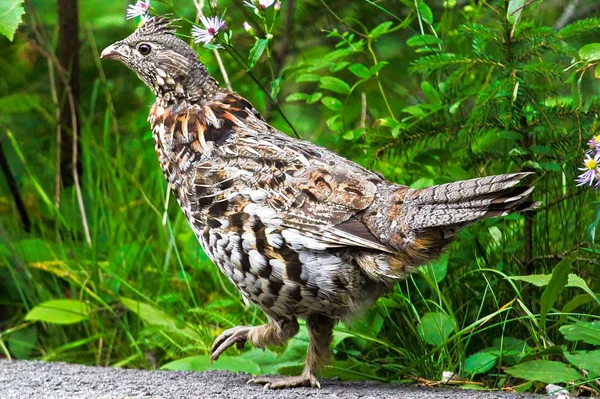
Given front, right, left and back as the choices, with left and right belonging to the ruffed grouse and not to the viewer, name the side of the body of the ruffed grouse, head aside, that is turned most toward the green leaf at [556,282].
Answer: back

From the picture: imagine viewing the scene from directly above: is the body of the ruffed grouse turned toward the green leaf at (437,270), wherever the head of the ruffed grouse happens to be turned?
no

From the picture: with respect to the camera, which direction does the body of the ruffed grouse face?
to the viewer's left

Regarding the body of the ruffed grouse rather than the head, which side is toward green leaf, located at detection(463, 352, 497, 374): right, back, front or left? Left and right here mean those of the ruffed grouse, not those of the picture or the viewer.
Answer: back

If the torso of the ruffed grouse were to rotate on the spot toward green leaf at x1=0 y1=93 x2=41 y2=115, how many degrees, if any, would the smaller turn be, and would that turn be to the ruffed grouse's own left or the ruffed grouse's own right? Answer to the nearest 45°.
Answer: approximately 45° to the ruffed grouse's own right

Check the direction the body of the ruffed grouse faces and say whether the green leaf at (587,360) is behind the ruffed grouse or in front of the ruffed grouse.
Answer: behind

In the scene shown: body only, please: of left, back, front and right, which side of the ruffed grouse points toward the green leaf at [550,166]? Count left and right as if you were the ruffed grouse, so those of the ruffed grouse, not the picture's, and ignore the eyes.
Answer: back

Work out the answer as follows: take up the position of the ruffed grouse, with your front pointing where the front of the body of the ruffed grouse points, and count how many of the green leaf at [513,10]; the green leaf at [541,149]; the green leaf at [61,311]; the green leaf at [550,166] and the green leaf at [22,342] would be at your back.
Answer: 3

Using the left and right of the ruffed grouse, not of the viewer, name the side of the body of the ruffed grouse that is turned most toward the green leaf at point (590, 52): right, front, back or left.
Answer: back

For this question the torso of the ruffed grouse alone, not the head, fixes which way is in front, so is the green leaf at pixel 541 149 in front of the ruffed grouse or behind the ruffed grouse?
behind

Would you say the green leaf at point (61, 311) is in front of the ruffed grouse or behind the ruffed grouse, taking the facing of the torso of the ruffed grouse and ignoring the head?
in front

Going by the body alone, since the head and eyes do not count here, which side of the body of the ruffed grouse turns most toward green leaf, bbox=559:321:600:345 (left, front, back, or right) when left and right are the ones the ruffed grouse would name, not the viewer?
back

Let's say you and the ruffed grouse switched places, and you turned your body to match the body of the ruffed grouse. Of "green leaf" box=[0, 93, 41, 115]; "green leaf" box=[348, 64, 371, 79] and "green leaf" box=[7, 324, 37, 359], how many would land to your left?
0
